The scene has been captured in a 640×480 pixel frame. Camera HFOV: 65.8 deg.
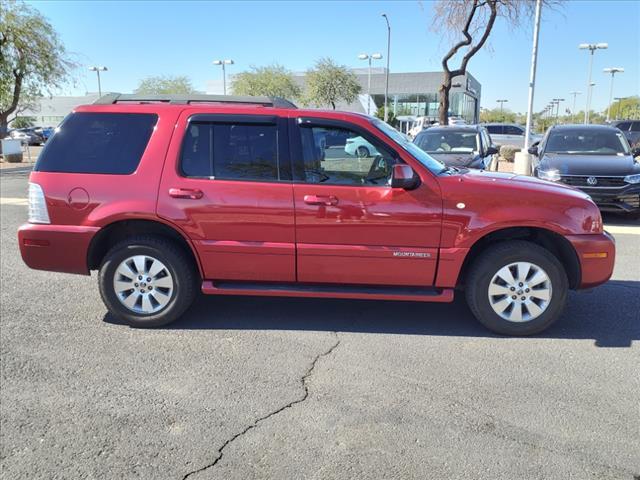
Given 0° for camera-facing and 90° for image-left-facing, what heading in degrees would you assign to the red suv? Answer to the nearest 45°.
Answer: approximately 270°

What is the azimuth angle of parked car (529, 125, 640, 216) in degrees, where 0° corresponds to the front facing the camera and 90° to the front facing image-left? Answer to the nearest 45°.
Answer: approximately 0°

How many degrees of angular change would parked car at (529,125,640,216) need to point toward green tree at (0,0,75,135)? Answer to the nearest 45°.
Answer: approximately 90° to its right

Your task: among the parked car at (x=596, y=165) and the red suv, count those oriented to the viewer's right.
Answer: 1

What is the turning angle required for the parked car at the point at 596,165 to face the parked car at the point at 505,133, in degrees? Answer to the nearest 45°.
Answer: approximately 180°

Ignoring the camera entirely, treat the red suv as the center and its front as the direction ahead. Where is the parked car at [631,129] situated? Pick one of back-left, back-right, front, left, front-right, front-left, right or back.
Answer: front-left

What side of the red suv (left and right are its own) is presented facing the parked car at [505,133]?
left

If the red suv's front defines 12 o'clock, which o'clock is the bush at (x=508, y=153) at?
The bush is roughly at 10 o'clock from the red suv.

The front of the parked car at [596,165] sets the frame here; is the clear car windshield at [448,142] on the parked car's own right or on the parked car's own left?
on the parked car's own right

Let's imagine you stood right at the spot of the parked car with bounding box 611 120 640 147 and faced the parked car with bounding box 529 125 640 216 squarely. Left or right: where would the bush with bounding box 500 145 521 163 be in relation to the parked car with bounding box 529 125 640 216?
right

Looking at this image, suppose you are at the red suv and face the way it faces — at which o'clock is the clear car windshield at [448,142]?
The clear car windshield is roughly at 10 o'clock from the red suv.

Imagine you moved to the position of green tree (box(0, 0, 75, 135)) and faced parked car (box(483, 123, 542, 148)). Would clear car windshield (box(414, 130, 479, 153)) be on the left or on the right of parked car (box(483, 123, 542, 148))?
right
